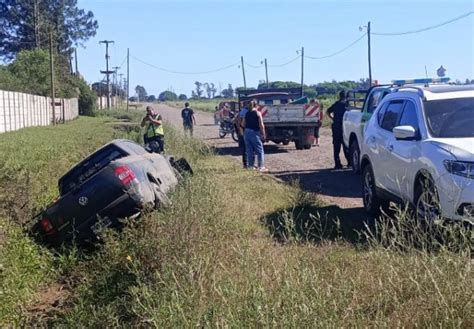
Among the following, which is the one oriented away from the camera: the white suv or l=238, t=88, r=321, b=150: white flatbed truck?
the white flatbed truck

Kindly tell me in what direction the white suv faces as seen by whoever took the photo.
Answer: facing the viewer and to the right of the viewer

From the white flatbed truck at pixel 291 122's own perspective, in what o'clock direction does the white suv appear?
The white suv is roughly at 6 o'clock from the white flatbed truck.

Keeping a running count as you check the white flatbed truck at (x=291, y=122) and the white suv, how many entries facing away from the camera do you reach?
1

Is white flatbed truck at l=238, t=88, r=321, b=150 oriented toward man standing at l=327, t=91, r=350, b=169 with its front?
no

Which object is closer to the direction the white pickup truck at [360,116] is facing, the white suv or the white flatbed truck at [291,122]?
the white suv

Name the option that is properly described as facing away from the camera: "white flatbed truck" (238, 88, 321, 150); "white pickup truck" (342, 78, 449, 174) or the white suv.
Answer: "white flatbed truck" (238, 88, 321, 150)

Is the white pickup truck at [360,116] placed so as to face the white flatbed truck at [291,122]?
no

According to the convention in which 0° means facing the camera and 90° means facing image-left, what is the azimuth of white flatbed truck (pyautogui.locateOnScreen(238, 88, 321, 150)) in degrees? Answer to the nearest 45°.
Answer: approximately 180°

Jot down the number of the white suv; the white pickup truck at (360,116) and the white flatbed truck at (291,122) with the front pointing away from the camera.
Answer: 1

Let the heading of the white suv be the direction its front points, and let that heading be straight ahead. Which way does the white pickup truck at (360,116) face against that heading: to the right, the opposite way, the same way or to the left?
the same way

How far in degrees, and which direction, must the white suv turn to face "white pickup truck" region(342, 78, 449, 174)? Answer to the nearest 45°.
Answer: approximately 135° to its left

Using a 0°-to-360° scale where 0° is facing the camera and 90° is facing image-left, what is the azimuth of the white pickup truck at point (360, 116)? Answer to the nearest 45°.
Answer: approximately 315°

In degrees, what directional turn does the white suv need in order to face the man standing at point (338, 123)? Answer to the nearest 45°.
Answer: approximately 135° to its left
